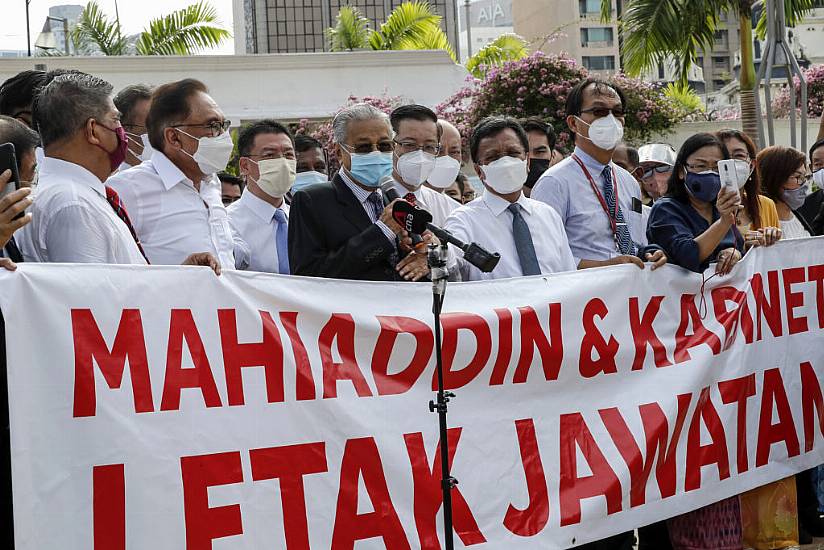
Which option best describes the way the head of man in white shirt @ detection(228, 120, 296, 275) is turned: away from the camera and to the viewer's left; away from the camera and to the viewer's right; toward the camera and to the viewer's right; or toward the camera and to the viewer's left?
toward the camera and to the viewer's right

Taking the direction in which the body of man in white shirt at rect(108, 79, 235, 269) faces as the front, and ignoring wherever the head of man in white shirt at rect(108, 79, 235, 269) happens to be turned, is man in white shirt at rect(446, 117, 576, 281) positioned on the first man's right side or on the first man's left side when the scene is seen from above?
on the first man's left side

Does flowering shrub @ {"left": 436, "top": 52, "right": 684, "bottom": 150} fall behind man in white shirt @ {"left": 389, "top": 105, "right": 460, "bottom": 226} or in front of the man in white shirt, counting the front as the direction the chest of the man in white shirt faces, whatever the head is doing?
behind

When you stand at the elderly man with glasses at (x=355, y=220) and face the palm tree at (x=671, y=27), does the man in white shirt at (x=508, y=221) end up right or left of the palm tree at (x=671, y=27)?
right

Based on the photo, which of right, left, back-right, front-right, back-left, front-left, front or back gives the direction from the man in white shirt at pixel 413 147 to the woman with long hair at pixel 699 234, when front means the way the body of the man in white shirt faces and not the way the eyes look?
left

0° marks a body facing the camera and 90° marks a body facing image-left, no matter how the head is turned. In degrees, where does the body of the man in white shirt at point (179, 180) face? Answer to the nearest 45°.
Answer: approximately 315°

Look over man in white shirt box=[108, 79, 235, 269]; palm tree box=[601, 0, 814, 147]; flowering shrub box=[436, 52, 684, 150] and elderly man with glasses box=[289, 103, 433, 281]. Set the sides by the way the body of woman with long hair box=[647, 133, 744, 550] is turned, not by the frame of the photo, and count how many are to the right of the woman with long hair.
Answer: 2

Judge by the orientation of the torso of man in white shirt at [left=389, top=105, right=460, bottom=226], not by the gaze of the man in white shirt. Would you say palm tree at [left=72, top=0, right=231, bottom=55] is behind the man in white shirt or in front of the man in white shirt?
behind

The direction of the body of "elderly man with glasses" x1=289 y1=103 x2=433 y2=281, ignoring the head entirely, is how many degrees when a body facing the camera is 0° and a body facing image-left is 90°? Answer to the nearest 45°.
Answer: approximately 315°
